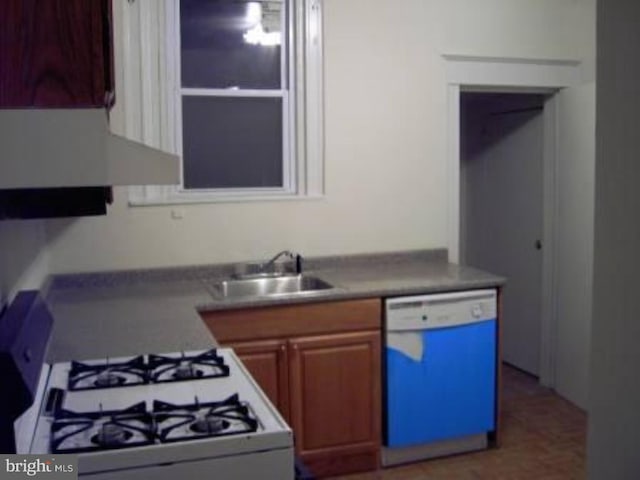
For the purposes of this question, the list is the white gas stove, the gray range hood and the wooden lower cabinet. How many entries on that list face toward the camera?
1

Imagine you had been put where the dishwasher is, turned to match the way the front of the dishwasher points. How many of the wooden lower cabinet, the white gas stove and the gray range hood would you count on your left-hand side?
0

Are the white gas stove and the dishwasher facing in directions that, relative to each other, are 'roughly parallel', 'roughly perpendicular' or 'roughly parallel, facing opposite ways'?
roughly perpendicular

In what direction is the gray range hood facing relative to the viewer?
to the viewer's right

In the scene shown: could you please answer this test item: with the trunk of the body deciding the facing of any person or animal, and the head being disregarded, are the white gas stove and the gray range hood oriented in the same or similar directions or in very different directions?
same or similar directions

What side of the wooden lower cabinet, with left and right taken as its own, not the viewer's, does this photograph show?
front

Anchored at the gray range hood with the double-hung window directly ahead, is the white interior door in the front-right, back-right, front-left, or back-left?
front-right

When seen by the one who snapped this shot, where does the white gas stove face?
facing to the right of the viewer

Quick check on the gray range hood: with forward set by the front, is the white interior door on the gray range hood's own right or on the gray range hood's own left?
on the gray range hood's own left

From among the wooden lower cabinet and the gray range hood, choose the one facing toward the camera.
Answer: the wooden lower cabinet

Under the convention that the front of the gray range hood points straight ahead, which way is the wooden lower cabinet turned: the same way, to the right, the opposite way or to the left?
to the right

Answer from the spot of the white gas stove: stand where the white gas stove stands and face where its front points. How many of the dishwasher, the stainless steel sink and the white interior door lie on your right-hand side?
0

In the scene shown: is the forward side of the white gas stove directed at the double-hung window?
no

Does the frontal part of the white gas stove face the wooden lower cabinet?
no

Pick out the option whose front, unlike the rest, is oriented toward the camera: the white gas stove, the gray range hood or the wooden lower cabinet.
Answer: the wooden lower cabinet

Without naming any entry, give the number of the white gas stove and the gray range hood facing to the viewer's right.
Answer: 2

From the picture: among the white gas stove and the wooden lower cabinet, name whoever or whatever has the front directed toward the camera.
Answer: the wooden lower cabinet

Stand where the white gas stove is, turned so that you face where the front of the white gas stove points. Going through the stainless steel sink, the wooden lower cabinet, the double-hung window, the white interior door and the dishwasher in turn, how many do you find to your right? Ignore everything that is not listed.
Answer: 0

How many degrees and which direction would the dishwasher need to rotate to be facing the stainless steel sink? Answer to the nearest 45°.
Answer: approximately 135° to its right

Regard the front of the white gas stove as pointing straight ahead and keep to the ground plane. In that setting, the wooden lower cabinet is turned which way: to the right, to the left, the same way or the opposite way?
to the right
